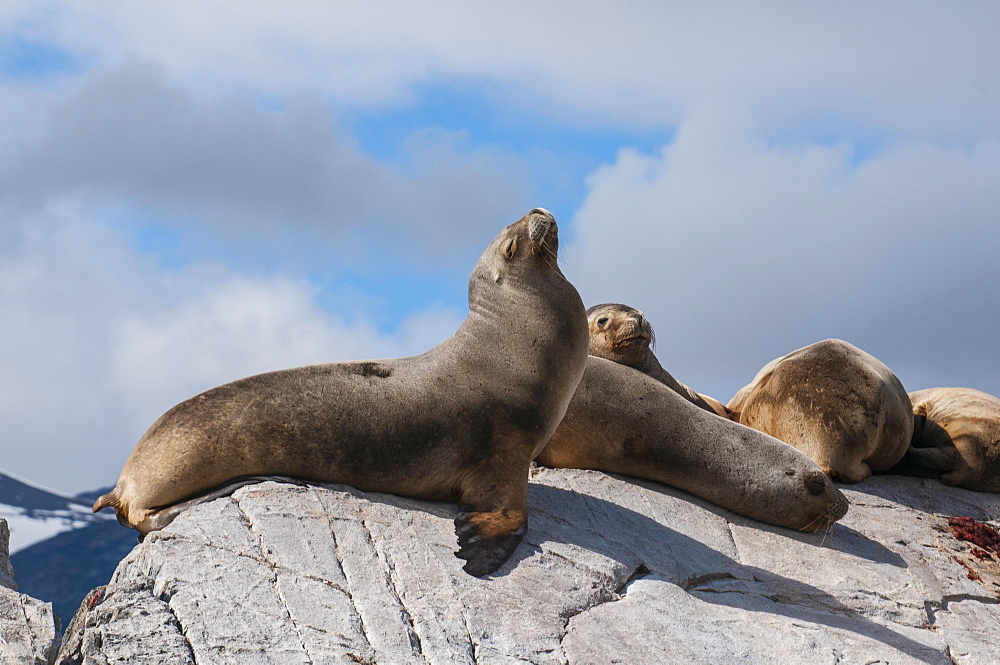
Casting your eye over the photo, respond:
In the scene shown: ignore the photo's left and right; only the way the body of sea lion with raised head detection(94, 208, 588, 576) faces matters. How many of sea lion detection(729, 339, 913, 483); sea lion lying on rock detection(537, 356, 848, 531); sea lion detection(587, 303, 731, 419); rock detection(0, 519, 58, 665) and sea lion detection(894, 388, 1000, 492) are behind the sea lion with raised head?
1

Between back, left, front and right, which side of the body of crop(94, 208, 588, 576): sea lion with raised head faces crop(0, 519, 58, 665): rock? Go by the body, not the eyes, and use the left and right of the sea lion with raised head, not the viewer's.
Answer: back

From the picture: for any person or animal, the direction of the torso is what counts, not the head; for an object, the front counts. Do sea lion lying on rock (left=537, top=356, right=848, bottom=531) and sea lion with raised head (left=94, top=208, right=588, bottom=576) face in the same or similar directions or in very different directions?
same or similar directions

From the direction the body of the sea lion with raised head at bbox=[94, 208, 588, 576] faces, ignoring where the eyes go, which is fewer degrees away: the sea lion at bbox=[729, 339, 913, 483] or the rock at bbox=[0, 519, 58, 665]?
the sea lion

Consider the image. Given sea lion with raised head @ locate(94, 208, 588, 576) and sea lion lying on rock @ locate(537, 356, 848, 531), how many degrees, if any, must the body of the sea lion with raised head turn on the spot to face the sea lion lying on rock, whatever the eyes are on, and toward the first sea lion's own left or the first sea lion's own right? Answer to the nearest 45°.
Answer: approximately 45° to the first sea lion's own left

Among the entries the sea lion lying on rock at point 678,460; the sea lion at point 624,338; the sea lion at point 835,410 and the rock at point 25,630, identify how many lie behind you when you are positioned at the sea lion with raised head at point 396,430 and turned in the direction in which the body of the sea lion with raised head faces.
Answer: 1

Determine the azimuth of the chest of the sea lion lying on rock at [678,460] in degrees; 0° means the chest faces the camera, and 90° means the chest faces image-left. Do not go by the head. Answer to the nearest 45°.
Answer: approximately 270°

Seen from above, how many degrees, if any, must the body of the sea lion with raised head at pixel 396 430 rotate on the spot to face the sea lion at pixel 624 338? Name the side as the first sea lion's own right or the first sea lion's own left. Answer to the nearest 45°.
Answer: approximately 45° to the first sea lion's own left

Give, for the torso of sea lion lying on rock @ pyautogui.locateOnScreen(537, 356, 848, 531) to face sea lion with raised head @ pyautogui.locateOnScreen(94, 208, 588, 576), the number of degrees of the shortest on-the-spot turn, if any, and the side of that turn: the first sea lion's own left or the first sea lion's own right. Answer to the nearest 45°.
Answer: approximately 135° to the first sea lion's own right

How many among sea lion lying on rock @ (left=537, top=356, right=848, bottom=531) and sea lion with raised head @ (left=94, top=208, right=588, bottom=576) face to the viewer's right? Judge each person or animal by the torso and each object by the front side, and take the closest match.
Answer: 2

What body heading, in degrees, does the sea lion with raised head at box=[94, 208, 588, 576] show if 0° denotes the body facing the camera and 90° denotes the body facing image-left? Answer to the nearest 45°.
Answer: approximately 270°
